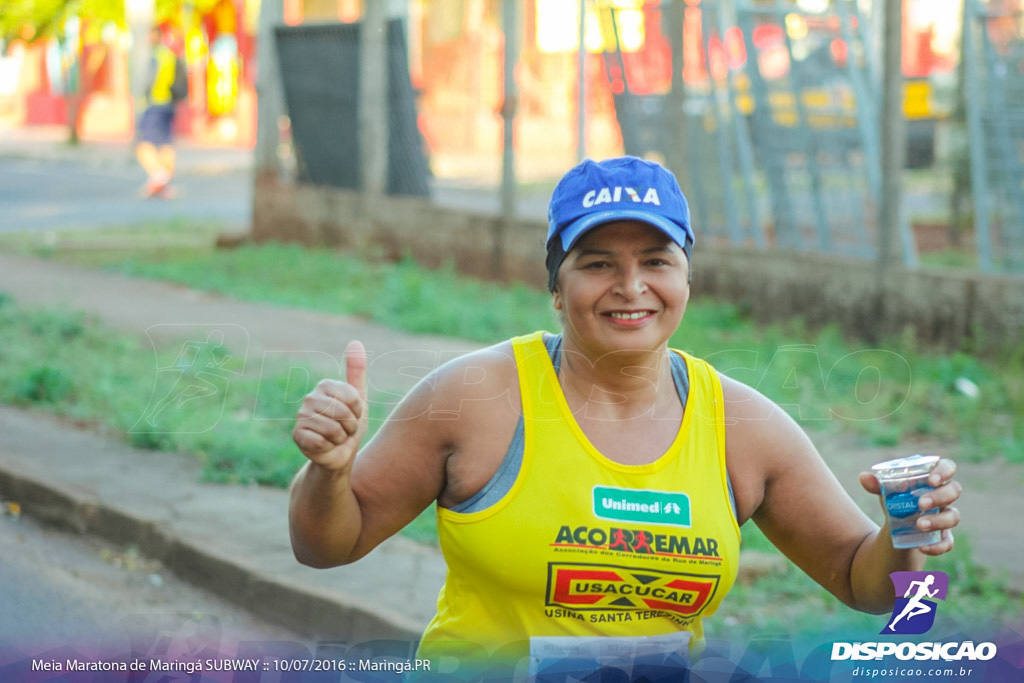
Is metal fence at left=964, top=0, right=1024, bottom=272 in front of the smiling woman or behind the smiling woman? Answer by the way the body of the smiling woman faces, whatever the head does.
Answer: behind

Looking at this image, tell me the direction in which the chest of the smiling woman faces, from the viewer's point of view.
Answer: toward the camera

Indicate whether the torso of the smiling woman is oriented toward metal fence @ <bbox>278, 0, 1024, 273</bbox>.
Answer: no

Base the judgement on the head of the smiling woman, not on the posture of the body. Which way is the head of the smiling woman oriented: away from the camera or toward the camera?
toward the camera
